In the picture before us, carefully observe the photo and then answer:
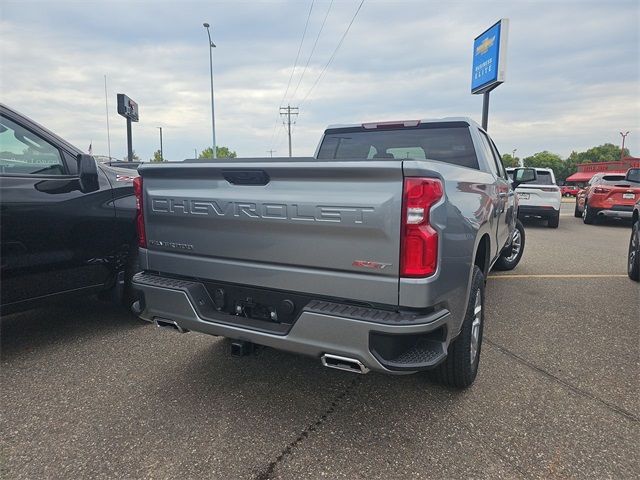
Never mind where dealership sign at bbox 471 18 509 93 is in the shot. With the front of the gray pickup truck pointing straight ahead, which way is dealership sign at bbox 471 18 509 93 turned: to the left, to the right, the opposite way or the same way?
the opposite way

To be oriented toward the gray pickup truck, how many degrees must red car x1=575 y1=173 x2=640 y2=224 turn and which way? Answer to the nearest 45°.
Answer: approximately 135° to its left

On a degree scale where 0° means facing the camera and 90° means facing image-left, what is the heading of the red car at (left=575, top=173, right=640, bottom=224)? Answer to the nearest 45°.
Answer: approximately 135°

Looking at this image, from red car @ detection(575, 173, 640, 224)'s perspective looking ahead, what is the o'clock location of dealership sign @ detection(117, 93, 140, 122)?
The dealership sign is roughly at 10 o'clock from the red car.

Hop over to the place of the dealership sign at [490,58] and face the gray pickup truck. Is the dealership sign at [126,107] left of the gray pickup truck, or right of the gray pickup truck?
right

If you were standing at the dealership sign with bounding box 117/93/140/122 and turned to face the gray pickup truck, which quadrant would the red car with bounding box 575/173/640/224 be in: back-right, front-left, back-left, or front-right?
front-left

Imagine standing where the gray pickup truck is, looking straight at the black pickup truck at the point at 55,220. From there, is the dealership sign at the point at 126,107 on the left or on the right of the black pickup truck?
right

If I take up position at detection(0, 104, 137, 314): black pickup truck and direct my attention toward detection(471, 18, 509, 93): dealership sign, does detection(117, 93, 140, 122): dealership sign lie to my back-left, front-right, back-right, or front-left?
front-left

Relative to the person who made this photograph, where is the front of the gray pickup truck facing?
facing away from the viewer and to the right of the viewer

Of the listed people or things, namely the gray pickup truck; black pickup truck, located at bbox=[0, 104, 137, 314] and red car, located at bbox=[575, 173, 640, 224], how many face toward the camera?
0

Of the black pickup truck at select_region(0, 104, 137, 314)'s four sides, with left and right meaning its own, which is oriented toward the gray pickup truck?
right

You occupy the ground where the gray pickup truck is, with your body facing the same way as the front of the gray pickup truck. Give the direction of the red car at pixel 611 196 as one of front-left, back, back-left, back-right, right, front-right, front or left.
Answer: front

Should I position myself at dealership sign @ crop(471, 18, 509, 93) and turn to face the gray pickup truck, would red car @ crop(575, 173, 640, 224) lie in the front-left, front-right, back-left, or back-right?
front-left

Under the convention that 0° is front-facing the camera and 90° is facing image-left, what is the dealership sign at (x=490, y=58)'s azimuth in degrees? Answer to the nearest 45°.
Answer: approximately 45°

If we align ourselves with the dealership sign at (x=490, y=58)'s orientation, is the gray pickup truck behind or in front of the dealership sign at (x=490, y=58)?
in front
